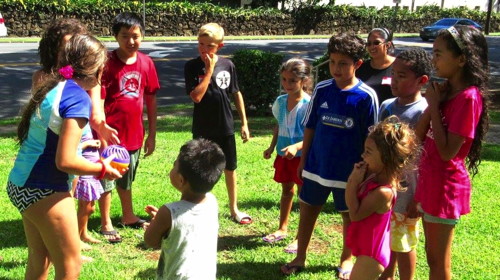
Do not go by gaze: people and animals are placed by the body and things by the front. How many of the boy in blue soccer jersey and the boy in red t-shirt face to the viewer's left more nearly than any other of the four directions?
0

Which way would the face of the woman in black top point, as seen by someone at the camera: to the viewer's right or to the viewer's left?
to the viewer's left

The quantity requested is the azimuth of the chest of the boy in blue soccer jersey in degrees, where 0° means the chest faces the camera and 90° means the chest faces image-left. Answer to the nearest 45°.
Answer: approximately 0°

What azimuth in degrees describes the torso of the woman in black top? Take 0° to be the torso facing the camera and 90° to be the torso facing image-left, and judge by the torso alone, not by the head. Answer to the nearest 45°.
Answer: approximately 45°
